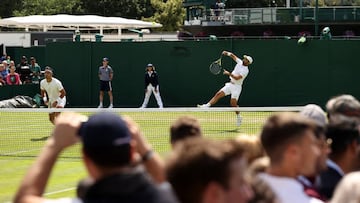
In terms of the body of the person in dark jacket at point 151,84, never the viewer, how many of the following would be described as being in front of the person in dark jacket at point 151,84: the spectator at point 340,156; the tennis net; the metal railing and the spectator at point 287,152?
3

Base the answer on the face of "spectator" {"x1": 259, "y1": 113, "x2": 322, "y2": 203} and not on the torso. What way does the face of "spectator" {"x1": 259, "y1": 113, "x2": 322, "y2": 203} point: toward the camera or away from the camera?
away from the camera

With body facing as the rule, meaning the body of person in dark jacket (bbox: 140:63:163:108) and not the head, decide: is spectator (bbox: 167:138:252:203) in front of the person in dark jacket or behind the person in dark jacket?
in front

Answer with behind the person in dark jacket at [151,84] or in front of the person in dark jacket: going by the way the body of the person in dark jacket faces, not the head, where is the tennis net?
in front

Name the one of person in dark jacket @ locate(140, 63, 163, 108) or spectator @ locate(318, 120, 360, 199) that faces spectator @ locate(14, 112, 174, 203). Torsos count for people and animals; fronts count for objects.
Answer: the person in dark jacket

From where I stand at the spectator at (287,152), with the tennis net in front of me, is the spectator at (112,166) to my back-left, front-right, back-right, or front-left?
back-left

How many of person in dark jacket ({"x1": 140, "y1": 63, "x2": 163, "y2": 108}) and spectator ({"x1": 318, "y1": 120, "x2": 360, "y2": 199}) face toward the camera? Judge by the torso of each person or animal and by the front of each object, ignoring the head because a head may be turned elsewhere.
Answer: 1

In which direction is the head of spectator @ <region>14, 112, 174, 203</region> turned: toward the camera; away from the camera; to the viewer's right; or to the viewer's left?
away from the camera

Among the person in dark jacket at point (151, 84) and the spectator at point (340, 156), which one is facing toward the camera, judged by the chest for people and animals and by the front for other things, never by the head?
the person in dark jacket

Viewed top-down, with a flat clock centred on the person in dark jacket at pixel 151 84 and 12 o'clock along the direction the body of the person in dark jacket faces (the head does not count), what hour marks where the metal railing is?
The metal railing is roughly at 7 o'clock from the person in dark jacket.

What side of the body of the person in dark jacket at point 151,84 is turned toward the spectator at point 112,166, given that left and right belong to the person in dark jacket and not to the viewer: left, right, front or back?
front

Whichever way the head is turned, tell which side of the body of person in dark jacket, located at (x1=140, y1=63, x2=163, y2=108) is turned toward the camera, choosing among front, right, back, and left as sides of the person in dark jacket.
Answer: front

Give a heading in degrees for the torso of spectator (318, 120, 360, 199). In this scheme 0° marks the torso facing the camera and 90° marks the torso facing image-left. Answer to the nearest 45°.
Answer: approximately 225°
